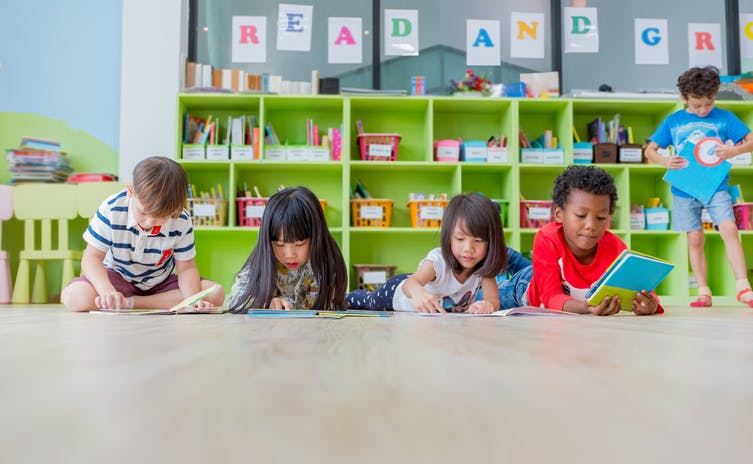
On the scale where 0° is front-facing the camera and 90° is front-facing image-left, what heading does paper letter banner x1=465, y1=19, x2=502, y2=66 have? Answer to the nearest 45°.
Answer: approximately 0°

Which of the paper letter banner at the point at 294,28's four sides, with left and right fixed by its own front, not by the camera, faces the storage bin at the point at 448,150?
left

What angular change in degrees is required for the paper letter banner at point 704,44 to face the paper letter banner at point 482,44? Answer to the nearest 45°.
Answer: approximately 45° to its right

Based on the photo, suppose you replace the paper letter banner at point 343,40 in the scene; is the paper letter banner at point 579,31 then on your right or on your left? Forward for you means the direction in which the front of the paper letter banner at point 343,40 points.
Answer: on your left

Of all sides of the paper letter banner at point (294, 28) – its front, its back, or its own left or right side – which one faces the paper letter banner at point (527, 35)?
left
